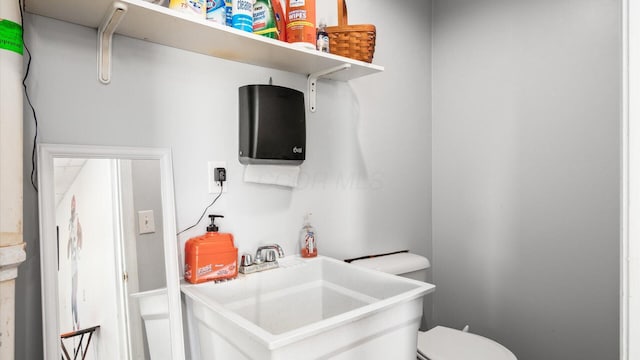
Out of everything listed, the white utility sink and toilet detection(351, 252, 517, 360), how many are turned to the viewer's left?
0

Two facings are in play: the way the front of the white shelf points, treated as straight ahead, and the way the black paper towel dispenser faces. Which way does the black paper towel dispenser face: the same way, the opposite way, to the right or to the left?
the same way

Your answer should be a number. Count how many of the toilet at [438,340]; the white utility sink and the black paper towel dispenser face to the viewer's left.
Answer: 0

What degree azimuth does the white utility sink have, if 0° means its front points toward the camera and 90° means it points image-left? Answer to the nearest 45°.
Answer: approximately 315°

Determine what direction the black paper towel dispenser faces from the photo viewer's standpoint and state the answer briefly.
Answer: facing the viewer and to the right of the viewer

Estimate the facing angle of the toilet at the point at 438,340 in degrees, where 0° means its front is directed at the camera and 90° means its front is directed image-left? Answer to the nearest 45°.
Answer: approximately 315°

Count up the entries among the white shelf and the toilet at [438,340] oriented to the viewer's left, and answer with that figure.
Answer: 0

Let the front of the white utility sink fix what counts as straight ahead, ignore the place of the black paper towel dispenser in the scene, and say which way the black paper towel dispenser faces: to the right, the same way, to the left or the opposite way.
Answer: the same way

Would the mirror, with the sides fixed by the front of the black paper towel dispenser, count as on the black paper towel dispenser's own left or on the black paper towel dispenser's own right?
on the black paper towel dispenser's own right

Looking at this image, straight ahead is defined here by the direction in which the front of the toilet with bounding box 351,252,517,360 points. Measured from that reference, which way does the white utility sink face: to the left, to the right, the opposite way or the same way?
the same way

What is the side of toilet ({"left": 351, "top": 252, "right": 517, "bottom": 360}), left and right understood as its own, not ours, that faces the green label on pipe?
right
